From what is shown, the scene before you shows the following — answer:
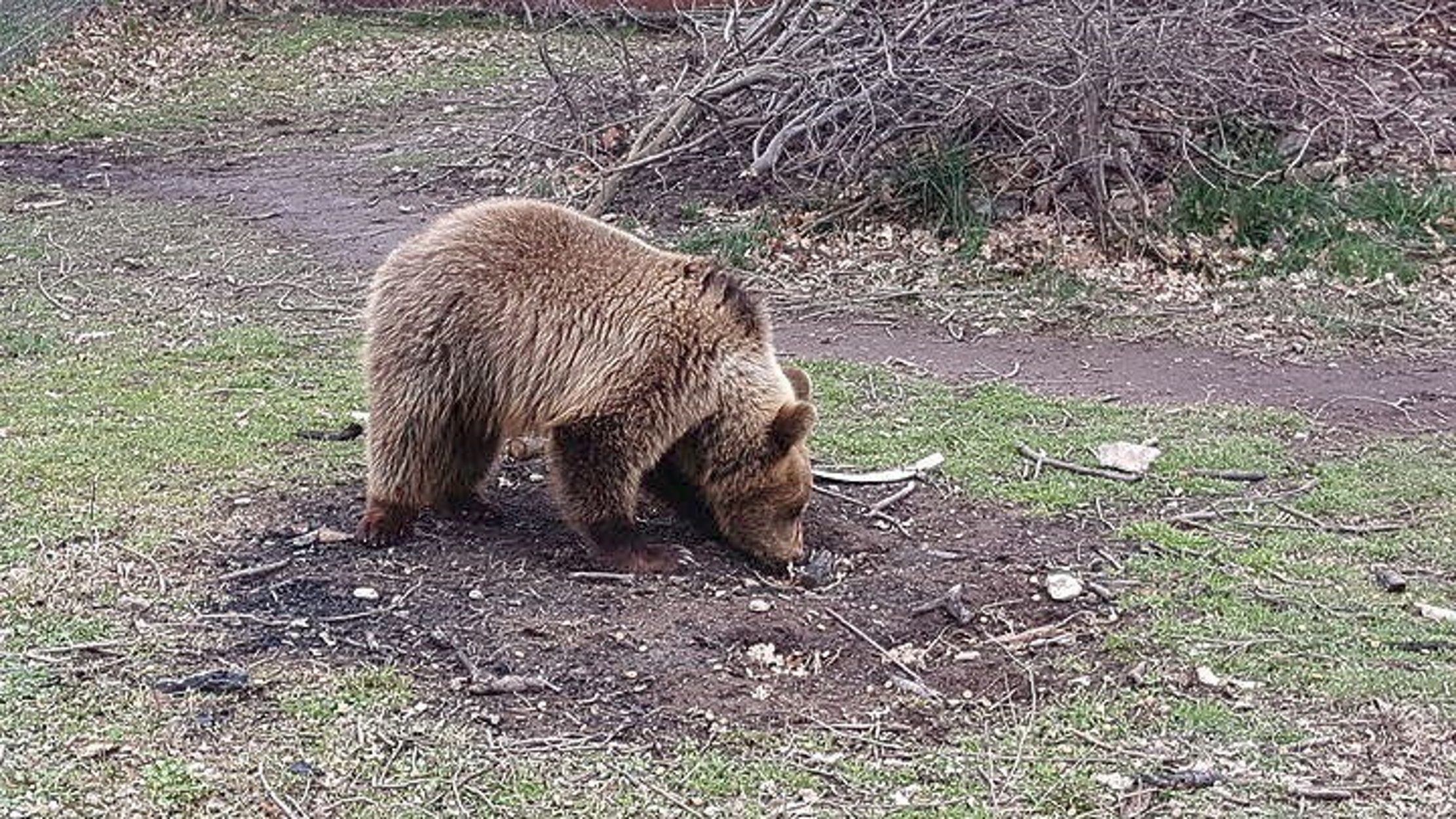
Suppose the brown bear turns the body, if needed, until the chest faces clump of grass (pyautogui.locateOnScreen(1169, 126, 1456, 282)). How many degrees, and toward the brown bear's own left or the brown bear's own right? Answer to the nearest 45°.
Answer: approximately 45° to the brown bear's own left

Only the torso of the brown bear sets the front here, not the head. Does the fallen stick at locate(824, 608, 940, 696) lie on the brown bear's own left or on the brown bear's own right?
on the brown bear's own right

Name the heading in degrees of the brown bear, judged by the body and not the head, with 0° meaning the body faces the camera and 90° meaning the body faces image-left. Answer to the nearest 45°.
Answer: approximately 270°

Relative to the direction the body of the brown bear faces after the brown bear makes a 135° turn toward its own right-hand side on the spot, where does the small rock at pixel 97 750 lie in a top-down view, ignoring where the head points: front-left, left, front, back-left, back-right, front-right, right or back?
front

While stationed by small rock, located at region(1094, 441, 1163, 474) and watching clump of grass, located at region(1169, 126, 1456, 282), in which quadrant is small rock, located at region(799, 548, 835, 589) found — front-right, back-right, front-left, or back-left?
back-left

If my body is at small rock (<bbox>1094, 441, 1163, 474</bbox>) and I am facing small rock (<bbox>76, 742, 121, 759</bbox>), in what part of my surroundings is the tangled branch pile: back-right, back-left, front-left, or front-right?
back-right

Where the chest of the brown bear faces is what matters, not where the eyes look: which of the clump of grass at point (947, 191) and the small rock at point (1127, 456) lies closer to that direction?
the small rock

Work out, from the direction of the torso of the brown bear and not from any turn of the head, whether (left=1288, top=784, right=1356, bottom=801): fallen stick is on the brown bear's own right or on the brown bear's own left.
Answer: on the brown bear's own right

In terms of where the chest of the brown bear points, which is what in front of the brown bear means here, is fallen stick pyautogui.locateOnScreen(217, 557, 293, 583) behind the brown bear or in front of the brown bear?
behind
